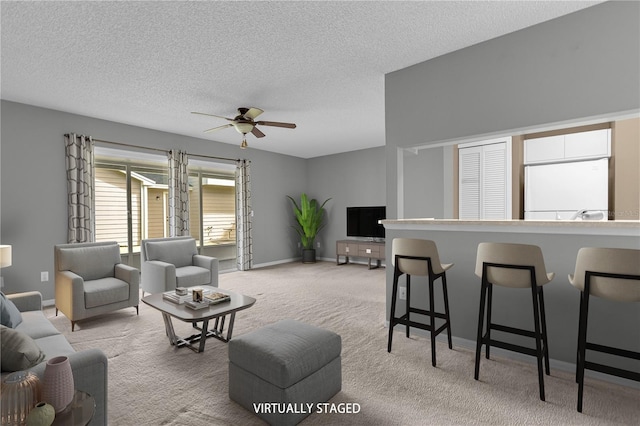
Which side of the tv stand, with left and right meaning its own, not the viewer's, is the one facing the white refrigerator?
left

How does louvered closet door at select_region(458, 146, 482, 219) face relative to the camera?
toward the camera

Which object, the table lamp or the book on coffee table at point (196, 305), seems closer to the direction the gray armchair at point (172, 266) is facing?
the book on coffee table

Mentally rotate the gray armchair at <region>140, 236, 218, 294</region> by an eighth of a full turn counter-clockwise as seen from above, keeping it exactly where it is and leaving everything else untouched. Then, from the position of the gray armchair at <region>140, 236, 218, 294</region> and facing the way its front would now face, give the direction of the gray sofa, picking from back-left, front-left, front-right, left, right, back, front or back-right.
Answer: right

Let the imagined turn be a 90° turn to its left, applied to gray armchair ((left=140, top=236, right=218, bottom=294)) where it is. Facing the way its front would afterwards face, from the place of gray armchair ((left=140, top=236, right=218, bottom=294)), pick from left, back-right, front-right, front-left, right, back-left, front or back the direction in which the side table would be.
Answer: back-right

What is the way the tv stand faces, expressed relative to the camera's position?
facing the viewer and to the left of the viewer

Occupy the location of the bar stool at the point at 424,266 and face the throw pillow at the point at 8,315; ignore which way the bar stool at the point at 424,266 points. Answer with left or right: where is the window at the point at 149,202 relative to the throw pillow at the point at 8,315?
right

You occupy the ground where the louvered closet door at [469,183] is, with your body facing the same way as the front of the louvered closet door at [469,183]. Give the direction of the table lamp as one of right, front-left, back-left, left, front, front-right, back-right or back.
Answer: front-right

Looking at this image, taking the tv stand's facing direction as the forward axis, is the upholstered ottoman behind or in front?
in front

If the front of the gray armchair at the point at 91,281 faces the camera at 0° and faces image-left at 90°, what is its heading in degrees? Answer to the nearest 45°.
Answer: approximately 315°

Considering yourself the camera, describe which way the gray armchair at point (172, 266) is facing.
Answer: facing the viewer and to the right of the viewer

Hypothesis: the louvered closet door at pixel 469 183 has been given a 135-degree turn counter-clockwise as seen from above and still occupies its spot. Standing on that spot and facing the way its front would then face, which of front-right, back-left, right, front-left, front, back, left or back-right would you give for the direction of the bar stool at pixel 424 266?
back-right

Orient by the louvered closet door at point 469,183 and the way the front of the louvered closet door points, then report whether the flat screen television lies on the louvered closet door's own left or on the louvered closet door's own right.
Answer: on the louvered closet door's own right
